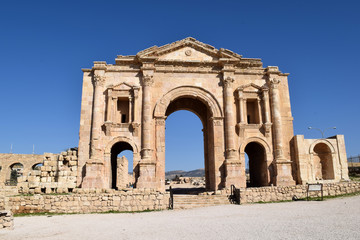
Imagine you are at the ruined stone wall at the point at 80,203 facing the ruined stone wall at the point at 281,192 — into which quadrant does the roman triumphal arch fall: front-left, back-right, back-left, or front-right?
front-left

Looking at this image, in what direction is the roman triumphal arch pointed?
toward the camera

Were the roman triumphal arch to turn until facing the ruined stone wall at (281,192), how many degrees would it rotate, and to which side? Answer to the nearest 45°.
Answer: approximately 45° to its left

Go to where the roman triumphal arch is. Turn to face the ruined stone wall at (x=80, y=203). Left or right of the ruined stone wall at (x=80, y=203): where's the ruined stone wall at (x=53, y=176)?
right

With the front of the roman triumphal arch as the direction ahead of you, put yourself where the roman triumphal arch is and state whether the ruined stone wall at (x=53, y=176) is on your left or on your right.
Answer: on your right

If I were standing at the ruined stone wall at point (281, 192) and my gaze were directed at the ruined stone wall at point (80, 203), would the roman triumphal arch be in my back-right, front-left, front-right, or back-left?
front-right

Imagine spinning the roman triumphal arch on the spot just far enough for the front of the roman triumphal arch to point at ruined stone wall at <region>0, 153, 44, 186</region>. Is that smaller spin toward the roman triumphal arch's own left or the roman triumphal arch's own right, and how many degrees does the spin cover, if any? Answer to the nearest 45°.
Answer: approximately 135° to the roman triumphal arch's own right
